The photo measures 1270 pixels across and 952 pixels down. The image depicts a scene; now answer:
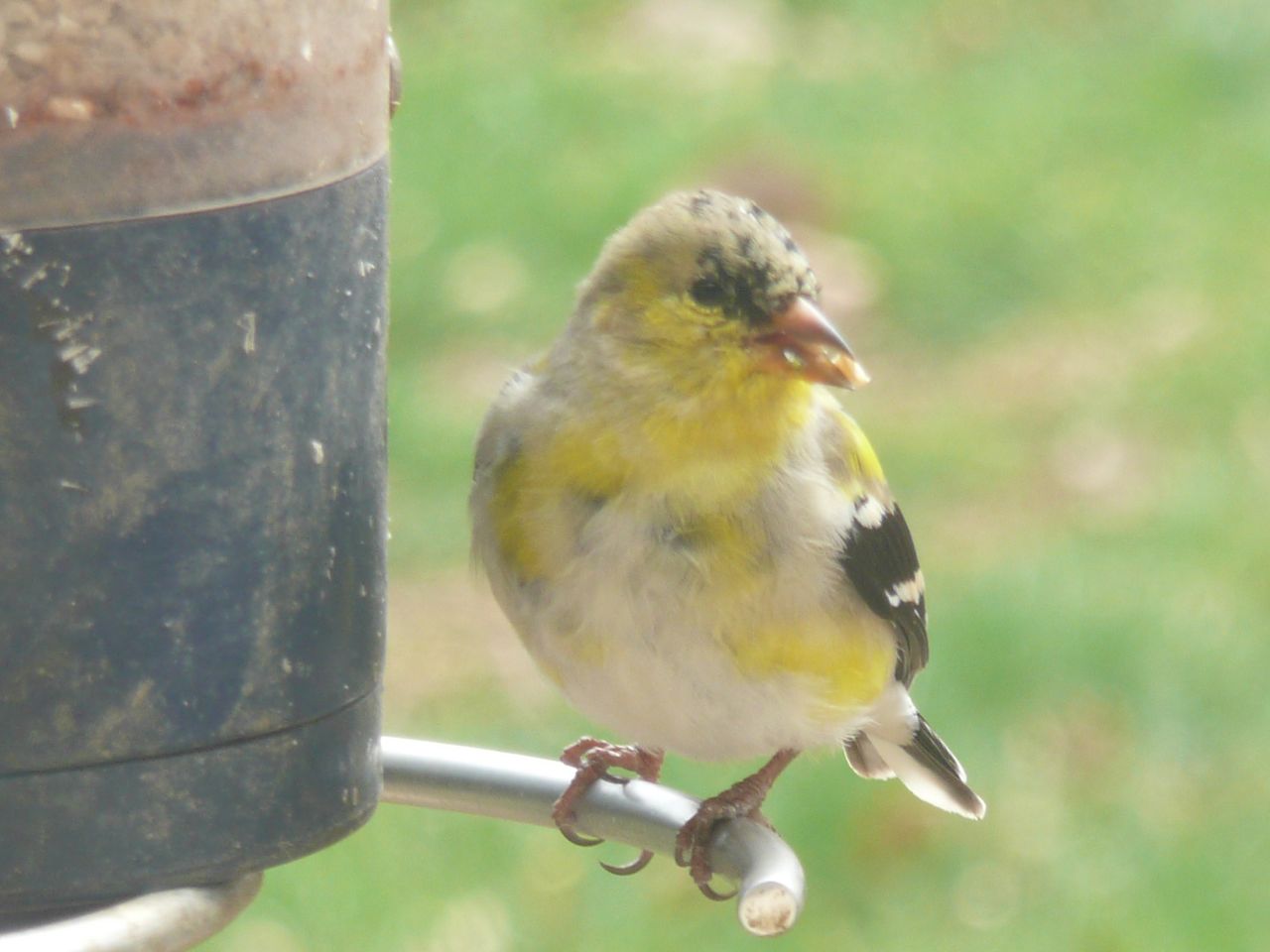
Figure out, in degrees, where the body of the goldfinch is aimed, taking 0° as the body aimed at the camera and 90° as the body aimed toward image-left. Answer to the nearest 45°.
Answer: approximately 45°
